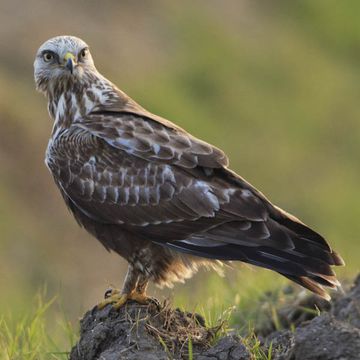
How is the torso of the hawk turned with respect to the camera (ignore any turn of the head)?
to the viewer's left
